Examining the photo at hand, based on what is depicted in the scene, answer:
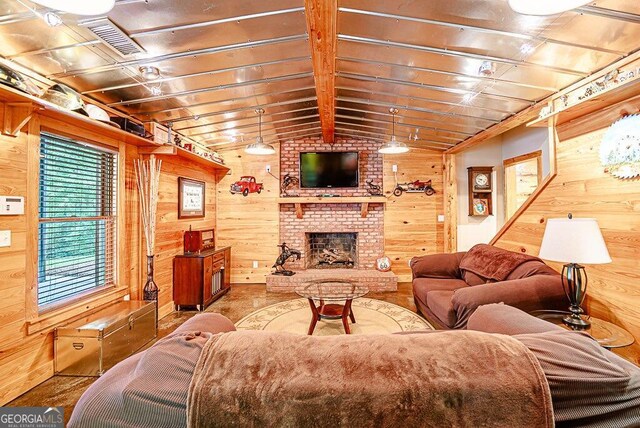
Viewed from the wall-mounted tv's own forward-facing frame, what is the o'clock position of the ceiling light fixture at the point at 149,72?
The ceiling light fixture is roughly at 1 o'clock from the wall-mounted tv.

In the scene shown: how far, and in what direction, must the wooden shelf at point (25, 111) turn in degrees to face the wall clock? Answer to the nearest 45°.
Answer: approximately 45° to its left

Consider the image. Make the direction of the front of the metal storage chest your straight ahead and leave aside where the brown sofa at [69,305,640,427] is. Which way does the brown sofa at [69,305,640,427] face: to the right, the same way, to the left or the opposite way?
to the left

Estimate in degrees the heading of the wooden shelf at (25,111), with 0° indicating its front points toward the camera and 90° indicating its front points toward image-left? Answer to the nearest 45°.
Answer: approximately 315°

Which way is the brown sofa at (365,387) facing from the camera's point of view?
away from the camera

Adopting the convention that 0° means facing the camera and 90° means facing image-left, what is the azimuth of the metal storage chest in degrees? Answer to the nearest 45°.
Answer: approximately 315°

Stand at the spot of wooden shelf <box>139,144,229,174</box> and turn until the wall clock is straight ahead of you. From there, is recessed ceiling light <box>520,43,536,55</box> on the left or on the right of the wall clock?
right

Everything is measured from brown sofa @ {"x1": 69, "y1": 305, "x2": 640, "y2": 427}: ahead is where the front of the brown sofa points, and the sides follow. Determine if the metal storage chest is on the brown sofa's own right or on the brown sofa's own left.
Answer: on the brown sofa's own left

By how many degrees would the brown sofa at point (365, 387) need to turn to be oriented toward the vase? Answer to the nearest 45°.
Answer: approximately 45° to its left

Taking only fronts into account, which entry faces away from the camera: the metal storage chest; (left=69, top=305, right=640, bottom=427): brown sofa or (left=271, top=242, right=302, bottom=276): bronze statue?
the brown sofa
